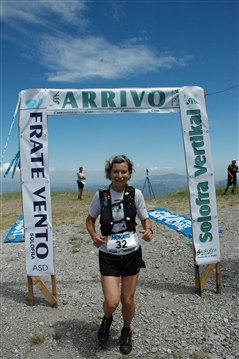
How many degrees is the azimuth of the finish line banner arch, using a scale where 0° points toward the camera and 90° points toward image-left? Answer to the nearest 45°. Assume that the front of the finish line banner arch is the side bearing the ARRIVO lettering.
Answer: approximately 0°

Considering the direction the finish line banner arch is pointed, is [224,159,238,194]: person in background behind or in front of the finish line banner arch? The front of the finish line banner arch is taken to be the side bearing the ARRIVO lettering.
behind
